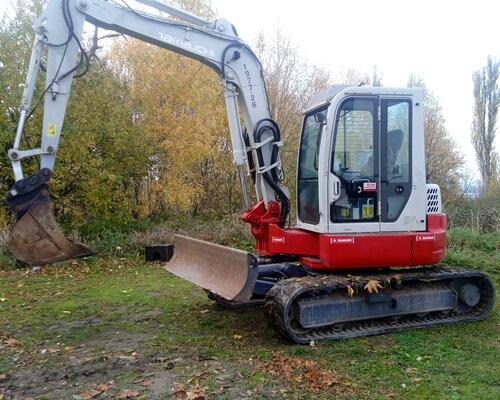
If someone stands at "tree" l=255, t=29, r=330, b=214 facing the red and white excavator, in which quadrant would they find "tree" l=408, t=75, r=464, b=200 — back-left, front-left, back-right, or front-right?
back-left

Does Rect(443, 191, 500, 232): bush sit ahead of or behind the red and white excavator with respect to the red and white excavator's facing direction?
behind

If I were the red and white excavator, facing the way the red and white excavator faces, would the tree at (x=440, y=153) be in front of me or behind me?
behind

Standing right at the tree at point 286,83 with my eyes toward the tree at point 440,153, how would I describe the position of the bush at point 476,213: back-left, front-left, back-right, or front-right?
front-right

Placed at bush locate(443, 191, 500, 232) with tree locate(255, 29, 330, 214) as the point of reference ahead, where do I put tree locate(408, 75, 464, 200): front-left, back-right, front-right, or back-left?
front-right

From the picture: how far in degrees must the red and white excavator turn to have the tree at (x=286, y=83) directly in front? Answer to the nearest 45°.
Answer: approximately 135° to its right

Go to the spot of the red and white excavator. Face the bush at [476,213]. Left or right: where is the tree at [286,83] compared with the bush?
left
